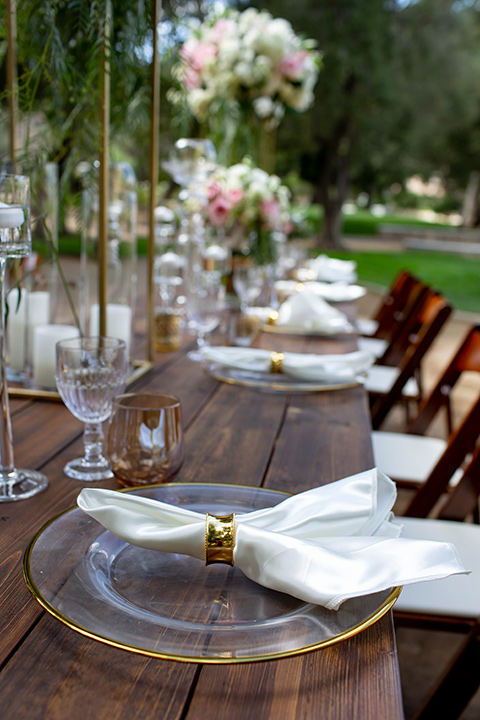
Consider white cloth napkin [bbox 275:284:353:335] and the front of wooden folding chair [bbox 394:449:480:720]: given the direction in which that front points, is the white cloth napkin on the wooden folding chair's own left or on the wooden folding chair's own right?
on the wooden folding chair's own right

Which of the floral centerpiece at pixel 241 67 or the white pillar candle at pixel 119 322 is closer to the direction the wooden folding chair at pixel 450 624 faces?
the white pillar candle

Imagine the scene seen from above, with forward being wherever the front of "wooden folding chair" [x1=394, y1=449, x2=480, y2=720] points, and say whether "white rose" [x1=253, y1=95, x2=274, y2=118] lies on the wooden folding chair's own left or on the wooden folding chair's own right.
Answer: on the wooden folding chair's own right

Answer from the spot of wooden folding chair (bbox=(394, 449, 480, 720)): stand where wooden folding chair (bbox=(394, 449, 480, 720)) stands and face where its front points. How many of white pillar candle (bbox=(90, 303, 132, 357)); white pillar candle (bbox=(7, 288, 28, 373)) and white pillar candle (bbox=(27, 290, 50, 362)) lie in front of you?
3

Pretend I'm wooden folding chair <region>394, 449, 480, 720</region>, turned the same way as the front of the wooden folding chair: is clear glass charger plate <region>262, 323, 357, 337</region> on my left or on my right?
on my right

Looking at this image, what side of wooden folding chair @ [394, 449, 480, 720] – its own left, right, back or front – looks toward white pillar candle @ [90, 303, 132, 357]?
front

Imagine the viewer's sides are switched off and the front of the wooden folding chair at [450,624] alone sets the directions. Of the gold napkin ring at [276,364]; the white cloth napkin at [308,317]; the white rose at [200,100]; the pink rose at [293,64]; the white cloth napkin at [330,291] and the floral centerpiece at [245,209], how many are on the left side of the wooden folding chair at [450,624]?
0

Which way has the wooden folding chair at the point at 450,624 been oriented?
to the viewer's left

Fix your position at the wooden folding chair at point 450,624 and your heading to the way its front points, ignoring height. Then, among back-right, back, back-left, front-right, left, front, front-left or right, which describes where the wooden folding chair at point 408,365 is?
right

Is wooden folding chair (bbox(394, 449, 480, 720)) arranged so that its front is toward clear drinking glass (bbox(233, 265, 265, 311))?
no

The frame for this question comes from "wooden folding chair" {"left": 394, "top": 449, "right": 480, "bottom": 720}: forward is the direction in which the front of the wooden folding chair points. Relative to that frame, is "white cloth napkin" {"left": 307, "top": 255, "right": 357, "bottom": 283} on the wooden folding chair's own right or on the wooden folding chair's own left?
on the wooden folding chair's own right

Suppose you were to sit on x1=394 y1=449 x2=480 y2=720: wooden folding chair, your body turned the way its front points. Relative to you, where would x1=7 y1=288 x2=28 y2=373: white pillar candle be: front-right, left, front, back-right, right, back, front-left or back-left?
front

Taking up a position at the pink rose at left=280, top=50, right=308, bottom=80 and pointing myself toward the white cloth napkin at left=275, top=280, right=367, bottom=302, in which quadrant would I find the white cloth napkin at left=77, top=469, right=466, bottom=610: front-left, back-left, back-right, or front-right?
front-right

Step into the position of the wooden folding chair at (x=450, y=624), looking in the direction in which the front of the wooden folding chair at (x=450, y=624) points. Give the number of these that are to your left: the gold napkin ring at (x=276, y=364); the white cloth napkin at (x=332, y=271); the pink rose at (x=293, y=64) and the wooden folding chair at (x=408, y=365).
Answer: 0

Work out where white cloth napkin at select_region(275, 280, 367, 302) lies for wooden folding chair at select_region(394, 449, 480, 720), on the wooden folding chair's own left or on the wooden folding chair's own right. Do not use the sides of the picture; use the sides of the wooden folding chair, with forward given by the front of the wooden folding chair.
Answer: on the wooden folding chair's own right

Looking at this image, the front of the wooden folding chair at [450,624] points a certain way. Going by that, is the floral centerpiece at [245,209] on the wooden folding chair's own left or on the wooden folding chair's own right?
on the wooden folding chair's own right

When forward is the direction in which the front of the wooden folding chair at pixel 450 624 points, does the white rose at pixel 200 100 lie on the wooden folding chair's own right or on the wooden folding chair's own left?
on the wooden folding chair's own right
